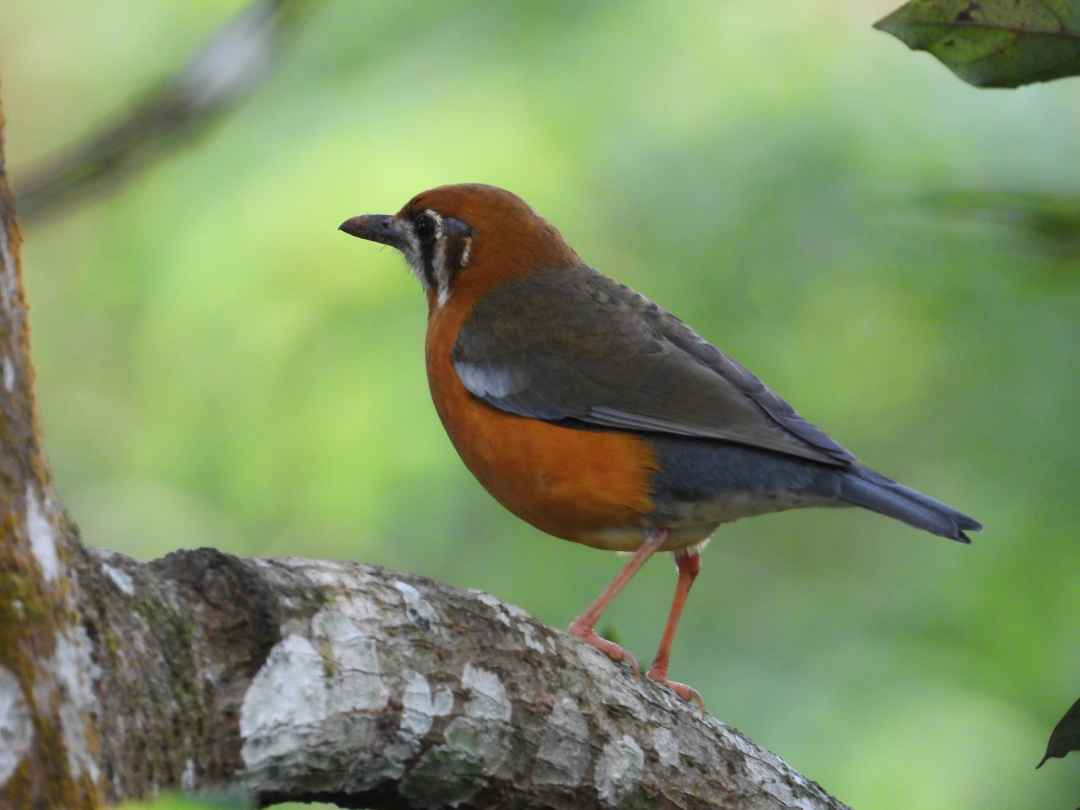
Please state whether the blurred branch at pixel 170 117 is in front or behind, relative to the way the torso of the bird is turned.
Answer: in front

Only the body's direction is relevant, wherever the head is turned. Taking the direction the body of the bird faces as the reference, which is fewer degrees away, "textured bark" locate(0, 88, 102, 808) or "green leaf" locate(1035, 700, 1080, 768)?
the textured bark

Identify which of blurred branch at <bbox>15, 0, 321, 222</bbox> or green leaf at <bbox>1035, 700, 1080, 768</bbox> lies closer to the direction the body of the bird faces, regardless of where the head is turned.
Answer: the blurred branch

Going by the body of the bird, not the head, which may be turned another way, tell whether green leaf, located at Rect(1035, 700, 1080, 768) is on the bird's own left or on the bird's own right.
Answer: on the bird's own left

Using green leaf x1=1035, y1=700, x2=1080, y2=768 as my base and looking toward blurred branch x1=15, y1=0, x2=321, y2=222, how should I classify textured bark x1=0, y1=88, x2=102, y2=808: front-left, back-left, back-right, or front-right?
front-left

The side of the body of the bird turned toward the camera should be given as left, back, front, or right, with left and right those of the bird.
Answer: left

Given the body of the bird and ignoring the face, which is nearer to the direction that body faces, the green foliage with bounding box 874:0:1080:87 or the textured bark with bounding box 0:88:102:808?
the textured bark
